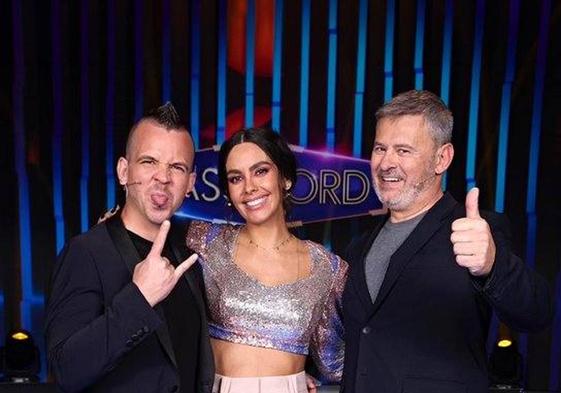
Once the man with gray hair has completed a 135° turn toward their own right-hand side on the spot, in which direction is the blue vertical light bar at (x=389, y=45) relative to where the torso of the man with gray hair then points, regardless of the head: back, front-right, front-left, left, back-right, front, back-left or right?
front

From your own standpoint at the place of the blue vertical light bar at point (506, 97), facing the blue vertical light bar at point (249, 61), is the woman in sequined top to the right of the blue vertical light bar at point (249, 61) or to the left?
left

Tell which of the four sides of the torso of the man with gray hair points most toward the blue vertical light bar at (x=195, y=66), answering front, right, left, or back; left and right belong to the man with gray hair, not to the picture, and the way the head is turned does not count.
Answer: right

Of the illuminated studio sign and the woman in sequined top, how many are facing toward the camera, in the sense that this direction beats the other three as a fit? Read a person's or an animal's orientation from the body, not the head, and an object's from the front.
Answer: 2

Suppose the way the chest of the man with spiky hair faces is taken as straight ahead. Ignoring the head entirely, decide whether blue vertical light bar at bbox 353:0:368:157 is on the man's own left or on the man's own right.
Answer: on the man's own left

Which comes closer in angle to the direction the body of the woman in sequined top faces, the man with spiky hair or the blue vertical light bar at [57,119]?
the man with spiky hair

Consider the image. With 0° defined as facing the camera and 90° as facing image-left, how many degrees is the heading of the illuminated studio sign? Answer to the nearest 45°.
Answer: approximately 0°

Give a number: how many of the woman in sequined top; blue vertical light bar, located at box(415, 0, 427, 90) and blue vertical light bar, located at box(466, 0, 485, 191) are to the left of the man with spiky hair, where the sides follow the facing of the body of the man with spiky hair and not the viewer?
3

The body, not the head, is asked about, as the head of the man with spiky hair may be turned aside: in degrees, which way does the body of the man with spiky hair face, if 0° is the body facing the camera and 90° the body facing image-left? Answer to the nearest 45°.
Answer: approximately 315°
